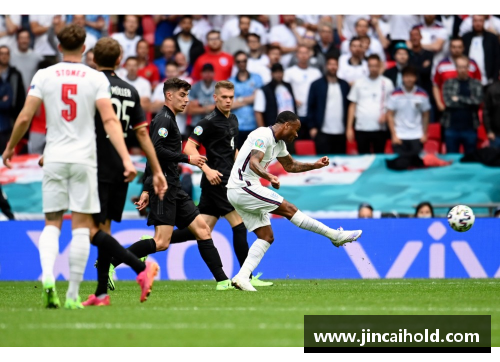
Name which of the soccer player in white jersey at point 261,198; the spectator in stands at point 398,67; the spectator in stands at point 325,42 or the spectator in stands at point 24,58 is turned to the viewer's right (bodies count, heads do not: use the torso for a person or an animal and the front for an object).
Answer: the soccer player in white jersey

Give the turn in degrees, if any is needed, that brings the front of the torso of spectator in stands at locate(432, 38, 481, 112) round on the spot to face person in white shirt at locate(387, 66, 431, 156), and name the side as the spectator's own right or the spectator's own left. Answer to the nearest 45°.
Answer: approximately 45° to the spectator's own right

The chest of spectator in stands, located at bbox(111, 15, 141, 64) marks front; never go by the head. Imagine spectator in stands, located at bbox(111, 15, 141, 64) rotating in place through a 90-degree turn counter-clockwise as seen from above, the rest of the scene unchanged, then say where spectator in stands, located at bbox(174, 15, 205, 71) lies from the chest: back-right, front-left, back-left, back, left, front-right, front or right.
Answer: front

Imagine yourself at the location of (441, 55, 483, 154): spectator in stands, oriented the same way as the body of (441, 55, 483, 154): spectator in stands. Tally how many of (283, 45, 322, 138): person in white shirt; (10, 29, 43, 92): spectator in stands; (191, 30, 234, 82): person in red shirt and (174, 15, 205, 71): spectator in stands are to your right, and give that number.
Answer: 4

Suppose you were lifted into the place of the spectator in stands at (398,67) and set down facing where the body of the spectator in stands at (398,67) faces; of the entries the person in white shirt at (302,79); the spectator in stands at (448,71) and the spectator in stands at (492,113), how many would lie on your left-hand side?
2

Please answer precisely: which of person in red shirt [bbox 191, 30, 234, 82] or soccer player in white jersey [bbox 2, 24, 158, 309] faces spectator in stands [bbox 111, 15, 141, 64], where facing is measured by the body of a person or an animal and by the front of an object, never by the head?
the soccer player in white jersey

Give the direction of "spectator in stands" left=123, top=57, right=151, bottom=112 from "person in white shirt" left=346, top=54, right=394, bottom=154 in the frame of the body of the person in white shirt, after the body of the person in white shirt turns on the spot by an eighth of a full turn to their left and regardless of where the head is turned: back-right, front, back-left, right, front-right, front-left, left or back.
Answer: back-right

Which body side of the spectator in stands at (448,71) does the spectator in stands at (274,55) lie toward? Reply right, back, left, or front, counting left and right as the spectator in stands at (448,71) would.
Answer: right

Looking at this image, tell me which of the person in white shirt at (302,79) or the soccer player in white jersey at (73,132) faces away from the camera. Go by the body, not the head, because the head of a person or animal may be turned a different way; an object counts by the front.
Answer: the soccer player in white jersey
